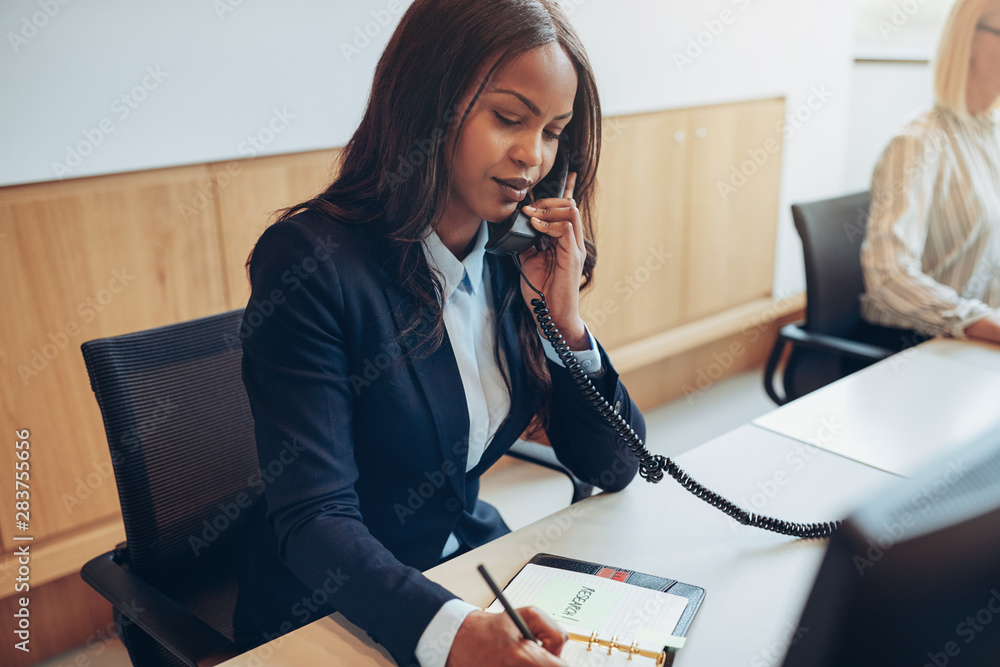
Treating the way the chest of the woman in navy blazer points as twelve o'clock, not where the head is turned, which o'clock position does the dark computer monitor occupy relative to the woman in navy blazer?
The dark computer monitor is roughly at 1 o'clock from the woman in navy blazer.

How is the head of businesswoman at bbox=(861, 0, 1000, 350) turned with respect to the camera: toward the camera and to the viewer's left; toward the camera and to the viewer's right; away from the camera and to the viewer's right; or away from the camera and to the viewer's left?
toward the camera and to the viewer's right

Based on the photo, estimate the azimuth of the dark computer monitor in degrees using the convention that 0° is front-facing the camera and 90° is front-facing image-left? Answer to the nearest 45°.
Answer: approximately 135°
